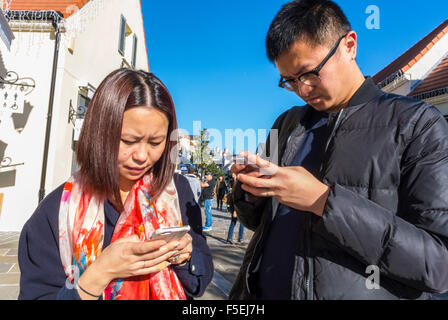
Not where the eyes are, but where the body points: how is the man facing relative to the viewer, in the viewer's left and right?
facing the viewer and to the left of the viewer

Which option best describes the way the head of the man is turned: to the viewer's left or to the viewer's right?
to the viewer's left

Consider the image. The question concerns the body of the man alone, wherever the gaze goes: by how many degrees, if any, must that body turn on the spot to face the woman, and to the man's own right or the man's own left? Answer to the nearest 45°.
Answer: approximately 45° to the man's own right

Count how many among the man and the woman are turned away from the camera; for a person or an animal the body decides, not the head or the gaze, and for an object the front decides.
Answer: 0

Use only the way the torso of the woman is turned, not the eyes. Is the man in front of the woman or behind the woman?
in front

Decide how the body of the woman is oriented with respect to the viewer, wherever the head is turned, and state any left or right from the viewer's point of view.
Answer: facing the viewer and to the right of the viewer
